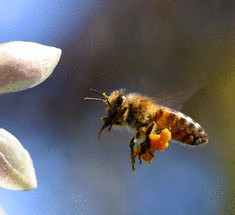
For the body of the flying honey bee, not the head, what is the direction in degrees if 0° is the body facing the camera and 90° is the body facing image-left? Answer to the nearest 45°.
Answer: approximately 90°
